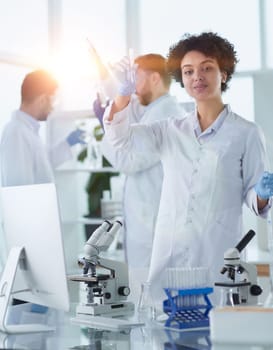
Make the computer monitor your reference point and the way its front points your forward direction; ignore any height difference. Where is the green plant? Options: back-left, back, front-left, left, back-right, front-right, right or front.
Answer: front-left

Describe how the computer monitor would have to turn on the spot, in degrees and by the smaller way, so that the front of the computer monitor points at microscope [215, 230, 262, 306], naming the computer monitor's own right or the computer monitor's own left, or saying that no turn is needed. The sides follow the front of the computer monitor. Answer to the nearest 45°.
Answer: approximately 45° to the computer monitor's own right

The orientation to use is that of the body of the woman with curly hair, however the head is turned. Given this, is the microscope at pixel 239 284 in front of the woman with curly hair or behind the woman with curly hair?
in front

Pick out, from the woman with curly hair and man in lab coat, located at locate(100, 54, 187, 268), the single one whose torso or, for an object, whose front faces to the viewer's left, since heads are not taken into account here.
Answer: the man in lab coat

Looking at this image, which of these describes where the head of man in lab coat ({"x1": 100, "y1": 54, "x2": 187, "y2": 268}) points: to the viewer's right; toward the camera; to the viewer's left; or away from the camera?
to the viewer's left

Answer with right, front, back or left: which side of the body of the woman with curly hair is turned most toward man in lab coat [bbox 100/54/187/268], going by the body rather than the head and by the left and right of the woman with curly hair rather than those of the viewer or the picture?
back

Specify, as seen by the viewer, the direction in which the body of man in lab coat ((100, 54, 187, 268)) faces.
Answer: to the viewer's left

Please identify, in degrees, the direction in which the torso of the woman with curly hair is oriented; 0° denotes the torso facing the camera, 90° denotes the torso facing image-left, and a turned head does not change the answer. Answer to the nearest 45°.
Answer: approximately 0°

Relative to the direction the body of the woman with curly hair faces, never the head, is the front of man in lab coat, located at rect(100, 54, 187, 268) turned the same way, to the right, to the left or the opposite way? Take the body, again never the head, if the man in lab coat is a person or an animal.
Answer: to the right
